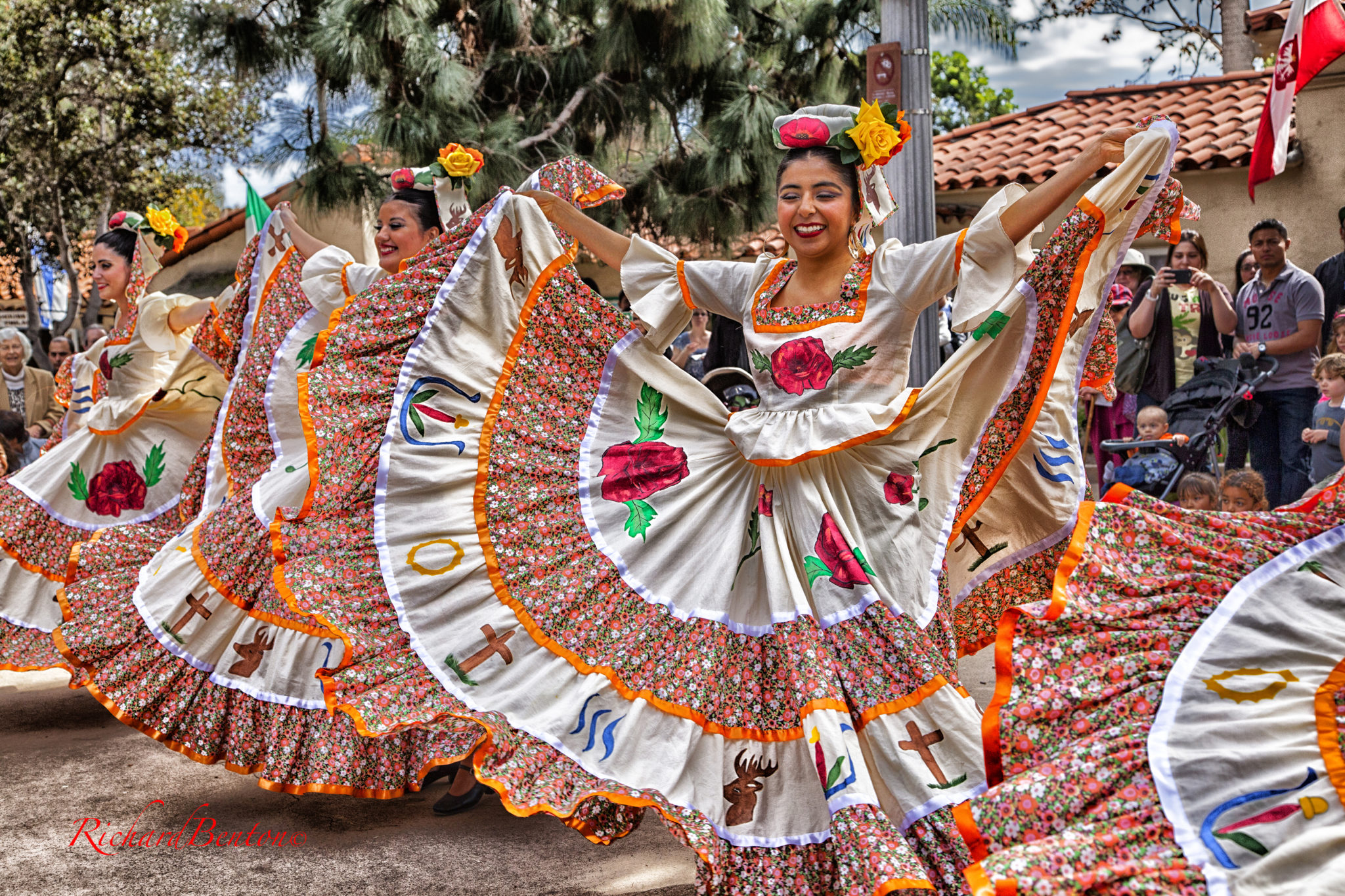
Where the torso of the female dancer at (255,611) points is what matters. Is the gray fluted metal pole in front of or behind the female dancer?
behind

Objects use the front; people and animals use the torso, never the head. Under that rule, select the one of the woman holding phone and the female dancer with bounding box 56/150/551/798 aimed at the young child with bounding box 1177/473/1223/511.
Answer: the woman holding phone

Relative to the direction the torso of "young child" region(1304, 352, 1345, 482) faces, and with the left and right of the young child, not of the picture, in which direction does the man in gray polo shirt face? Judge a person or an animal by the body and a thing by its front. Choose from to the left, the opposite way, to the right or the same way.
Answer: the same way

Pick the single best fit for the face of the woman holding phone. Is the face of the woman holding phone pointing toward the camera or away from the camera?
toward the camera

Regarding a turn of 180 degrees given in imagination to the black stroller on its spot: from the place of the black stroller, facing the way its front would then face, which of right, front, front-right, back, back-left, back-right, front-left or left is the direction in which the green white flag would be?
back

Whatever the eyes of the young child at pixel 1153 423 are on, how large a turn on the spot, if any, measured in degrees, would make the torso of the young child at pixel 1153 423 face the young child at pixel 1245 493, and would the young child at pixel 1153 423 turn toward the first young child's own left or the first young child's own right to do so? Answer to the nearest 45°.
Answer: approximately 45° to the first young child's own left

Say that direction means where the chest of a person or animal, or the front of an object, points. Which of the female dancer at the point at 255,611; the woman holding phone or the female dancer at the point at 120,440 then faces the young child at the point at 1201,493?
the woman holding phone

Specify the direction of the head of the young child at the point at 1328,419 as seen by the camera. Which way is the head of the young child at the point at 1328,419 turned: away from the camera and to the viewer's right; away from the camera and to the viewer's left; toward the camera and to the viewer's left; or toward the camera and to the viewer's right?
toward the camera and to the viewer's left

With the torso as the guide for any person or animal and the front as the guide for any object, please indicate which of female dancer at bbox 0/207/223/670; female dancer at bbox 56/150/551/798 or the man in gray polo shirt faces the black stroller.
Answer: the man in gray polo shirt

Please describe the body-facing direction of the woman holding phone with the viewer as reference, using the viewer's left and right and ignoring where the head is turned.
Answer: facing the viewer

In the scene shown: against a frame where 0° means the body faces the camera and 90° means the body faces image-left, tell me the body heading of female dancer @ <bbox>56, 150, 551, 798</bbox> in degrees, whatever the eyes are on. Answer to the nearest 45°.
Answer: approximately 45°

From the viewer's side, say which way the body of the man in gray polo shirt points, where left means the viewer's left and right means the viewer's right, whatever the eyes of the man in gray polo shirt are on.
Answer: facing the viewer and to the left of the viewer

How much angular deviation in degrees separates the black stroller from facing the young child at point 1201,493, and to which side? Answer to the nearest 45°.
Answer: approximately 45° to its left

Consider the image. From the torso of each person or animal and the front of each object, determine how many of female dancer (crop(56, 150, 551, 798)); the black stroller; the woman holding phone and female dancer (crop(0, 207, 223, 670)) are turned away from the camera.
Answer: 0

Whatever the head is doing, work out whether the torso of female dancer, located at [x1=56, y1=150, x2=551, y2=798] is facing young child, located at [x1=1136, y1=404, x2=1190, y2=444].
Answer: no

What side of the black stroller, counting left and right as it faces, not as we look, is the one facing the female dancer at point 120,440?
front

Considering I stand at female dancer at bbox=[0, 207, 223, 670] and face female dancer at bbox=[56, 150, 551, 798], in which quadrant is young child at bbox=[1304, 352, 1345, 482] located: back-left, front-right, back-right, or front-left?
front-left
